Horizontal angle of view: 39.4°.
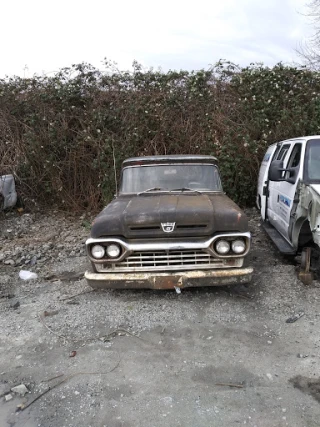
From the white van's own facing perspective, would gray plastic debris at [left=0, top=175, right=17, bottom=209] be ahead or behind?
behind

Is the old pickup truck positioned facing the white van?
no

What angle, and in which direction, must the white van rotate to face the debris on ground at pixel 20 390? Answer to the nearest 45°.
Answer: approximately 90° to its right

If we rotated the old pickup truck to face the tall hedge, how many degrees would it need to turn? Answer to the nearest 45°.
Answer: approximately 180°

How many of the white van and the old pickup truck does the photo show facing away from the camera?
0

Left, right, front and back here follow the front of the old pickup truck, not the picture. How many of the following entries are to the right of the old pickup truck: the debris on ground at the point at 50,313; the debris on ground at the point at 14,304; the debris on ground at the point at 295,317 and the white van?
2

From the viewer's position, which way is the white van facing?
facing the viewer and to the right of the viewer

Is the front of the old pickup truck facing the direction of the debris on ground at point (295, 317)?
no

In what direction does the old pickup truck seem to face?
toward the camera

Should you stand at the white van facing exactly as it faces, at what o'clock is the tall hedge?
The tall hedge is roughly at 6 o'clock from the white van.

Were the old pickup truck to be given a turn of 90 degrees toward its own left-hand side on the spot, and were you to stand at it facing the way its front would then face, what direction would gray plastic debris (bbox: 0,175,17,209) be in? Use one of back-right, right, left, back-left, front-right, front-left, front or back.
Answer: back-left

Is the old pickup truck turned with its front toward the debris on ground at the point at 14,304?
no
